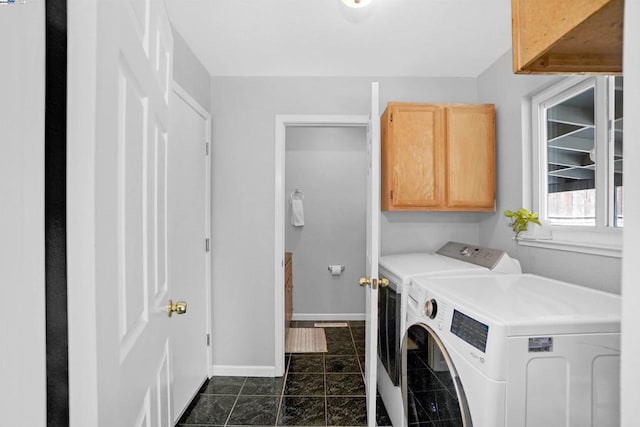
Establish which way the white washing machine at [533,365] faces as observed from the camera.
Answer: facing the viewer and to the left of the viewer

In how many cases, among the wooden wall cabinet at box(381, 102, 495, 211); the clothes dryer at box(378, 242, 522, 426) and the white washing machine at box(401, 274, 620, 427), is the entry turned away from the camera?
0

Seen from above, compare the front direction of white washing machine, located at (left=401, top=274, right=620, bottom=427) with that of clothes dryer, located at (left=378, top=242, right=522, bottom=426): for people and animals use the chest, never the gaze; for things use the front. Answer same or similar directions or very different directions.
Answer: same or similar directions

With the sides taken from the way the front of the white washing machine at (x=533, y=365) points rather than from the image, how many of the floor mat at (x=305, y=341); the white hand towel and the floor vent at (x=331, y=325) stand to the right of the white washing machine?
3

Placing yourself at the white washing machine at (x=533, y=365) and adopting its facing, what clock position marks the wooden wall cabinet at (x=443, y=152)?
The wooden wall cabinet is roughly at 4 o'clock from the white washing machine.

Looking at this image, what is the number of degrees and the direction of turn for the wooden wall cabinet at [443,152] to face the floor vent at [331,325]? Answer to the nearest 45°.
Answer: approximately 135° to its right

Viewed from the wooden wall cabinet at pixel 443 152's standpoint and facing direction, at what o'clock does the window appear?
The window is roughly at 10 o'clock from the wooden wall cabinet.

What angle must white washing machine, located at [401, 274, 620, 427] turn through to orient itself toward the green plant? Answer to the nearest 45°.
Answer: approximately 135° to its right

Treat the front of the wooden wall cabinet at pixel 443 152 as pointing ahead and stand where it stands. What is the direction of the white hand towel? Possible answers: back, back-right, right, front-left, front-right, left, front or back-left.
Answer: back-right

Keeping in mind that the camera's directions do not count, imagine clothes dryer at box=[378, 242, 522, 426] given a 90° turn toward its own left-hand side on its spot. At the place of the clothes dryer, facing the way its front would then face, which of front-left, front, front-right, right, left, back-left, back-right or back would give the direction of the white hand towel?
back

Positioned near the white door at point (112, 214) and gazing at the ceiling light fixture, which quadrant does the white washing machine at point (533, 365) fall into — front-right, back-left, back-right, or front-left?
front-right

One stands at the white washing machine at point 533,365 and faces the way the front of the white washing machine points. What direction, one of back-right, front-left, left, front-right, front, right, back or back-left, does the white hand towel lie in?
right

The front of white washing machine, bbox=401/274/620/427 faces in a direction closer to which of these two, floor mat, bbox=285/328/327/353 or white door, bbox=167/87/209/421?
the white door

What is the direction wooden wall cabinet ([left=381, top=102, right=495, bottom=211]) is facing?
toward the camera

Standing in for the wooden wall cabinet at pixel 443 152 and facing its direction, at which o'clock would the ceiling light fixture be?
The ceiling light fixture is roughly at 1 o'clock from the wooden wall cabinet.
